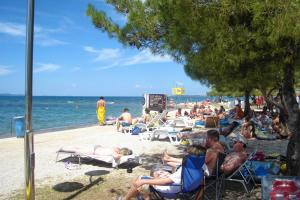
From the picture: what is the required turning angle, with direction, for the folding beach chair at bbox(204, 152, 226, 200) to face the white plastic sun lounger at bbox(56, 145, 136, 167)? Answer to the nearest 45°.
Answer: approximately 45° to its right

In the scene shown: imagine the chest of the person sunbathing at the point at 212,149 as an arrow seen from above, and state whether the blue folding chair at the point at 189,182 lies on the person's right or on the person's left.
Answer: on the person's left

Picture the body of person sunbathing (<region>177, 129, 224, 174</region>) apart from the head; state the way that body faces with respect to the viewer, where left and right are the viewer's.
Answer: facing to the left of the viewer

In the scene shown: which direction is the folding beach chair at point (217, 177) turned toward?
to the viewer's left

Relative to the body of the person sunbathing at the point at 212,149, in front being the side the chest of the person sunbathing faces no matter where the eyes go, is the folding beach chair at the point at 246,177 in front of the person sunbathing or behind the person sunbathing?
behind

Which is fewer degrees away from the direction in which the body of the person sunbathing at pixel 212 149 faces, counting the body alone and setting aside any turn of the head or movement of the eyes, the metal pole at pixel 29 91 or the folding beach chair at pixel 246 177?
the metal pole

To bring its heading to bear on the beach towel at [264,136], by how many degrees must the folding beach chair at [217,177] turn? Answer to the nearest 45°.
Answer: approximately 90° to its right

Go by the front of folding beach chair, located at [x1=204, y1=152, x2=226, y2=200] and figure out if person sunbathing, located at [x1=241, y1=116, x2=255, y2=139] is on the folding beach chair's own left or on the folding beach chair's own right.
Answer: on the folding beach chair's own right

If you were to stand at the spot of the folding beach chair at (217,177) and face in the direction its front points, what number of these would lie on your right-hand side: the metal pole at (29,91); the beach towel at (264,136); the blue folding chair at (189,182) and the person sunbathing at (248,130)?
2
